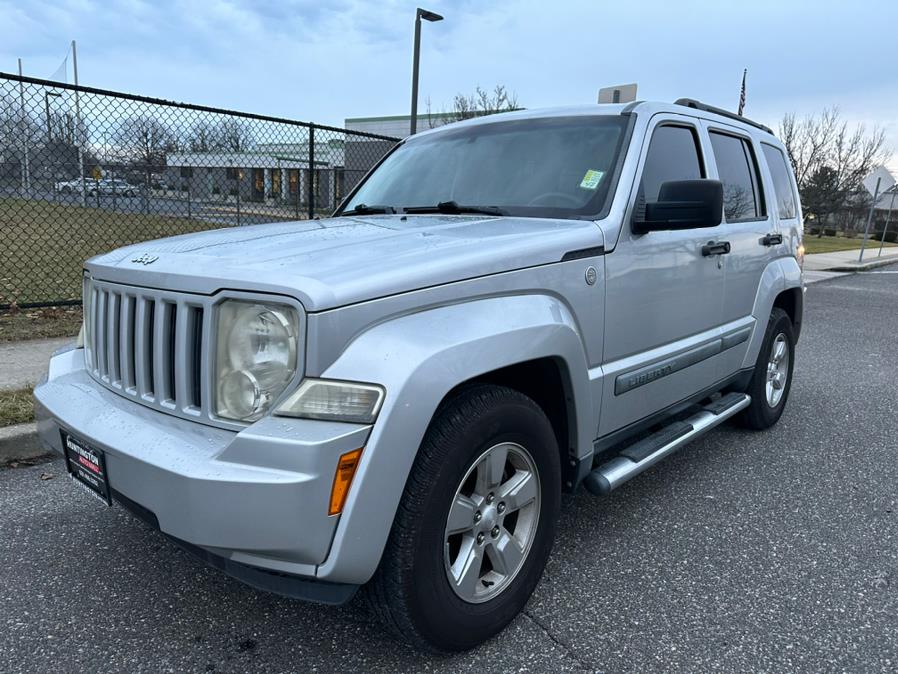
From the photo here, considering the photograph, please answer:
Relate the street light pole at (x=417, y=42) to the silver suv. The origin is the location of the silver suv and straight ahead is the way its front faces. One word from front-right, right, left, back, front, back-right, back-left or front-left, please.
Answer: back-right

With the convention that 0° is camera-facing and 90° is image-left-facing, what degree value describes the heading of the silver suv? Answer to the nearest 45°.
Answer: approximately 45°

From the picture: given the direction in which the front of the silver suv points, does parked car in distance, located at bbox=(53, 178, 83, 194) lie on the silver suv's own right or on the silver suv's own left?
on the silver suv's own right

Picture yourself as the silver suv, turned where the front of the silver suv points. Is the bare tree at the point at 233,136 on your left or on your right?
on your right

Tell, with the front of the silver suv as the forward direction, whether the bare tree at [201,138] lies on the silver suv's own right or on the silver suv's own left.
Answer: on the silver suv's own right

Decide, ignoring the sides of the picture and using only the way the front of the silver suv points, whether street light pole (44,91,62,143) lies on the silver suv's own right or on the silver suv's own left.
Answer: on the silver suv's own right

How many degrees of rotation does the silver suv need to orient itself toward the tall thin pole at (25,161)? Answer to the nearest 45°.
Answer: approximately 90° to its right

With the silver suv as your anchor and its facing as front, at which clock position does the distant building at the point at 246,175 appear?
The distant building is roughly at 4 o'clock from the silver suv.

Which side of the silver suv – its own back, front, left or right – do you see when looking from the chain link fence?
right
